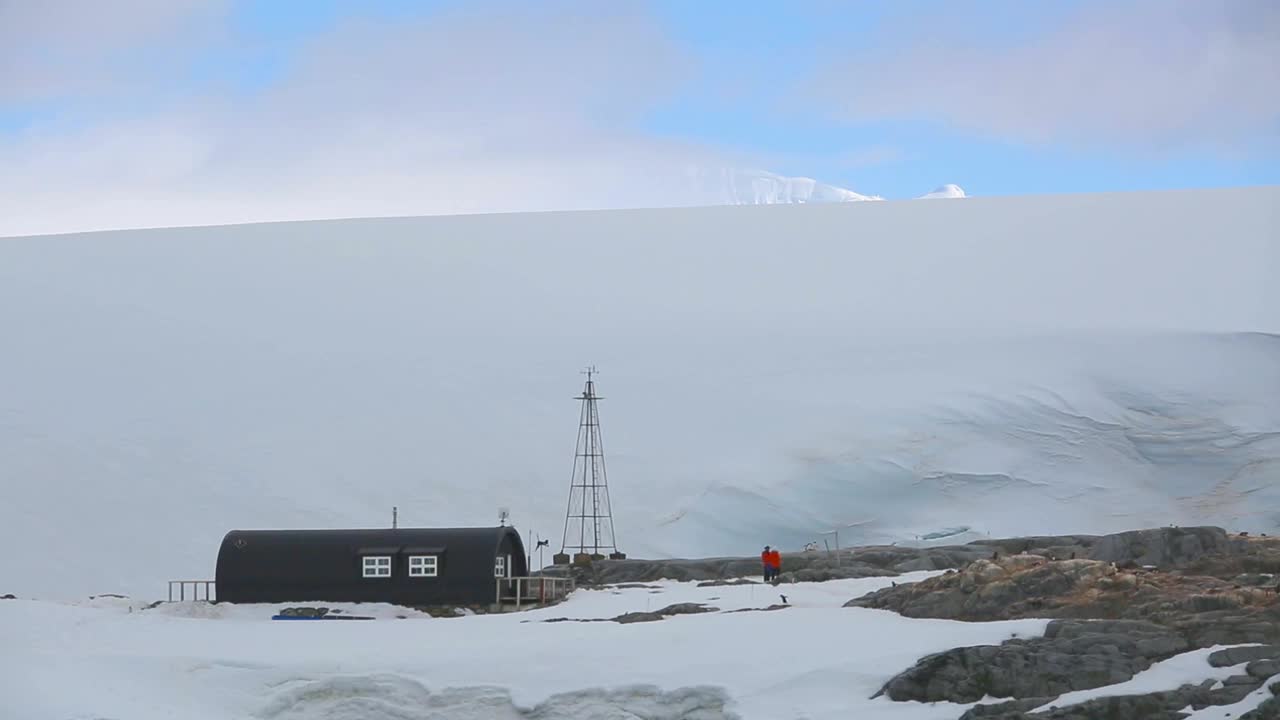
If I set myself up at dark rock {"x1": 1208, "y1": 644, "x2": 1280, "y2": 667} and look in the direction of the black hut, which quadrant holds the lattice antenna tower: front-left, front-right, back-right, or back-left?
front-right

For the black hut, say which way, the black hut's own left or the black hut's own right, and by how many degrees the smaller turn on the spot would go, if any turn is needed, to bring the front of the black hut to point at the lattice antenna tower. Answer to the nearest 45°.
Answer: approximately 45° to the black hut's own left
